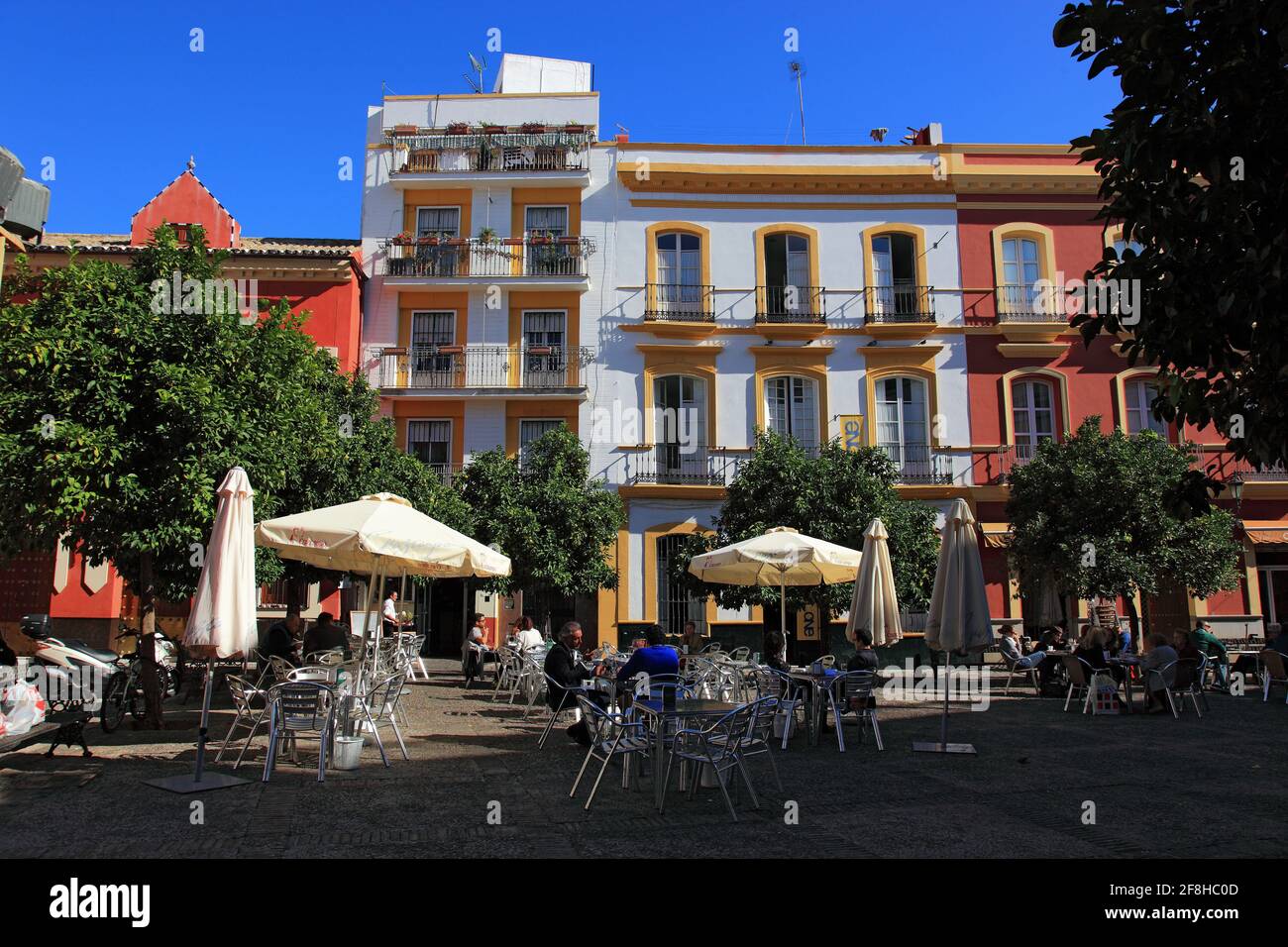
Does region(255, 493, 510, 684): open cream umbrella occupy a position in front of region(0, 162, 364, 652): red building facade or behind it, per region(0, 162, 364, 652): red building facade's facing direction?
in front

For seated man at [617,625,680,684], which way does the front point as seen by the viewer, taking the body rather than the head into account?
away from the camera

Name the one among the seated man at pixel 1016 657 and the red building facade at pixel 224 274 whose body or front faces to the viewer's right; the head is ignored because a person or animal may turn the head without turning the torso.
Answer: the seated man

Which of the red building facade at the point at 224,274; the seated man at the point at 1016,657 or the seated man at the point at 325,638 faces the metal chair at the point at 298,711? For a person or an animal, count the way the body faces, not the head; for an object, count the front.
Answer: the red building facade

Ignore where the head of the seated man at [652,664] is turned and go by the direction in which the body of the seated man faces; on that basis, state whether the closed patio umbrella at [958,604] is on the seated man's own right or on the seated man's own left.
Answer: on the seated man's own right

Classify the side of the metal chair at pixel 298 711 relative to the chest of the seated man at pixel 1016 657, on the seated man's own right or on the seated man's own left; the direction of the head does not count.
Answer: on the seated man's own right

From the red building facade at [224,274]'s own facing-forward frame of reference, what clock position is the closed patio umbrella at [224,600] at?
The closed patio umbrella is roughly at 12 o'clock from the red building facade.

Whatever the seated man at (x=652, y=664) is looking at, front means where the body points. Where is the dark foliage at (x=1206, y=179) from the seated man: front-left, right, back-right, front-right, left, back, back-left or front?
back-right

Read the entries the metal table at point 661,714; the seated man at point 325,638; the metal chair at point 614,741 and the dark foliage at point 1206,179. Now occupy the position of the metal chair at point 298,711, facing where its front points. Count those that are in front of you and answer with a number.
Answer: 1

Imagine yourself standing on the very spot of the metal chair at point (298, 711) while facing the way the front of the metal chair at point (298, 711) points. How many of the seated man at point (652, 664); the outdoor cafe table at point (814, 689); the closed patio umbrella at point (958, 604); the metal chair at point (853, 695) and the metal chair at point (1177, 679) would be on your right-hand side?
5

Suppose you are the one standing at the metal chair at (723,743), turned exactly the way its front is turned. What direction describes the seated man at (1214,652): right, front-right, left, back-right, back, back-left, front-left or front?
right

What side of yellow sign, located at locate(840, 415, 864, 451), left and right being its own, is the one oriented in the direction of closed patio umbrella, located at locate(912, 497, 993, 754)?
front
